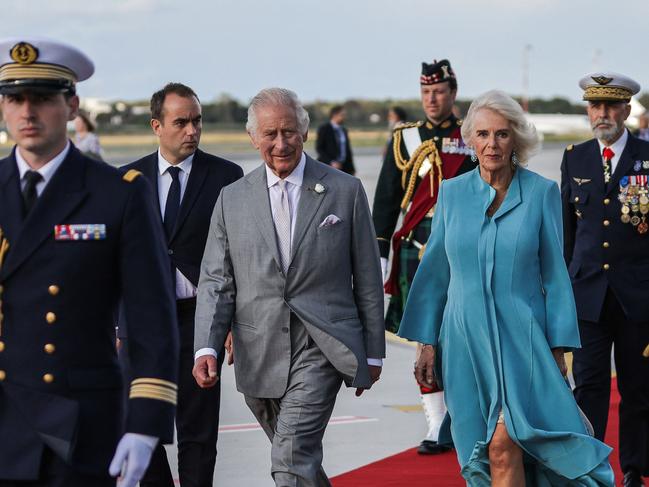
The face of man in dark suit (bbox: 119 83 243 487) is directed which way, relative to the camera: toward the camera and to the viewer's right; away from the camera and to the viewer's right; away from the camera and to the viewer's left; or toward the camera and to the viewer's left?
toward the camera and to the viewer's right

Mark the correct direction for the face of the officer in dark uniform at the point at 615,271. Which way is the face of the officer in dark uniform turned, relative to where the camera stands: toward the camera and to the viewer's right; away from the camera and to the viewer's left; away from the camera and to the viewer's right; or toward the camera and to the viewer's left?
toward the camera and to the viewer's left

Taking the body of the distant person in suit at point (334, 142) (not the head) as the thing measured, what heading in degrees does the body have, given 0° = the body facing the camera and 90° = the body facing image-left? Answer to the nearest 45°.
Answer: approximately 315°

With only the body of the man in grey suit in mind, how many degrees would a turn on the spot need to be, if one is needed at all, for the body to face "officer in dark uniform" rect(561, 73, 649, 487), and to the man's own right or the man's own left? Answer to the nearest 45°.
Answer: approximately 135° to the man's own left

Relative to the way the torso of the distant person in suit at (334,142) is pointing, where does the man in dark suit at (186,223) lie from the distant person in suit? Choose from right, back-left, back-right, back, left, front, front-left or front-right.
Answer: front-right

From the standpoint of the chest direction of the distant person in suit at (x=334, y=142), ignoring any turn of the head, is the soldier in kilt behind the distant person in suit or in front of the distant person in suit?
in front

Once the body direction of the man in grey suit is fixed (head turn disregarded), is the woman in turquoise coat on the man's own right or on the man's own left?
on the man's own left

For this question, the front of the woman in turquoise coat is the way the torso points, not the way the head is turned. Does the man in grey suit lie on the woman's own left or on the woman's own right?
on the woman's own right

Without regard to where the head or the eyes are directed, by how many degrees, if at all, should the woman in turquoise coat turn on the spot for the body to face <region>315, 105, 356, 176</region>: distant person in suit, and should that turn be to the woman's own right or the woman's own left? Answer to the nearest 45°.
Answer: approximately 180°

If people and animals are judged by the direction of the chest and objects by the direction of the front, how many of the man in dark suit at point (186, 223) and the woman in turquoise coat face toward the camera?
2

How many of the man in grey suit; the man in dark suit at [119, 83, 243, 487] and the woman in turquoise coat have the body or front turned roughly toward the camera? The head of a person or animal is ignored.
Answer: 3

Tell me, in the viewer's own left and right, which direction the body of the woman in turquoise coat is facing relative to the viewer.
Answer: facing the viewer

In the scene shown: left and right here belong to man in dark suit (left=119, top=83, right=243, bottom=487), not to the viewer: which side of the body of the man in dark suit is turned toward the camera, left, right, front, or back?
front

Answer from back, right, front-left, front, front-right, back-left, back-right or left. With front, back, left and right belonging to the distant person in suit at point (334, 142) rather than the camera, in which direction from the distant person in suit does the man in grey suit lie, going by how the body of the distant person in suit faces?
front-right

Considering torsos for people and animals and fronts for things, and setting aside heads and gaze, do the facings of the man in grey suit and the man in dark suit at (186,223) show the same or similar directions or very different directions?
same or similar directions
